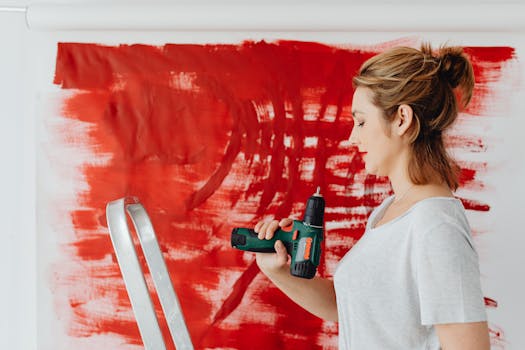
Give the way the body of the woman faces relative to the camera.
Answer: to the viewer's left

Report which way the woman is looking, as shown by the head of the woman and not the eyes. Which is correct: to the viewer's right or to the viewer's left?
to the viewer's left
